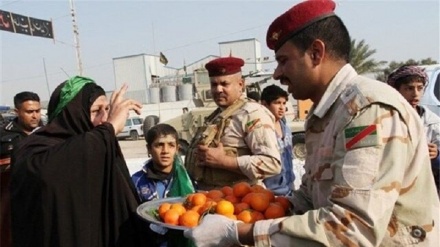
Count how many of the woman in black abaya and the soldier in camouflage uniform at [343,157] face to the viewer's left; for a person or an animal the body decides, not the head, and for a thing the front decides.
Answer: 1

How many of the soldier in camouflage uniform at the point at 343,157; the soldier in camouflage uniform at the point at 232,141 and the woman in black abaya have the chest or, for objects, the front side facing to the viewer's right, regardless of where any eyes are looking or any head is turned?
1

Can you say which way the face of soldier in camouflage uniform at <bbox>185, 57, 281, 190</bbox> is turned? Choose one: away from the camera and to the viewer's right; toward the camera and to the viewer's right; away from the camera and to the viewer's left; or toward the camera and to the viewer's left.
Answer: toward the camera and to the viewer's left

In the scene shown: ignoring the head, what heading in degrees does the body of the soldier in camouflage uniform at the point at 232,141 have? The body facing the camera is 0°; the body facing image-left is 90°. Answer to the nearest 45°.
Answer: approximately 45°

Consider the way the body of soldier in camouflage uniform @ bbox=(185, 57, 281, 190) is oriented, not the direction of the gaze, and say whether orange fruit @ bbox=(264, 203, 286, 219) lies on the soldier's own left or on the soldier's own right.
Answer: on the soldier's own left

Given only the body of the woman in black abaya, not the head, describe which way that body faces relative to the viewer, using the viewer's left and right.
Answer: facing to the right of the viewer

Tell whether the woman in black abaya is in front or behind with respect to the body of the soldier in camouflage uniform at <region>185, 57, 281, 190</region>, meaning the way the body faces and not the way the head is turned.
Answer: in front

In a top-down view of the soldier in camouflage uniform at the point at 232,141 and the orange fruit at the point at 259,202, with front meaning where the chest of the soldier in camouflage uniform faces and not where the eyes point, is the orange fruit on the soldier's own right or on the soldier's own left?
on the soldier's own left

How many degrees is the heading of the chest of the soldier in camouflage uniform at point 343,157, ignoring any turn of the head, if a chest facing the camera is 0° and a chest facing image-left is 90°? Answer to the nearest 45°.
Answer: approximately 90°

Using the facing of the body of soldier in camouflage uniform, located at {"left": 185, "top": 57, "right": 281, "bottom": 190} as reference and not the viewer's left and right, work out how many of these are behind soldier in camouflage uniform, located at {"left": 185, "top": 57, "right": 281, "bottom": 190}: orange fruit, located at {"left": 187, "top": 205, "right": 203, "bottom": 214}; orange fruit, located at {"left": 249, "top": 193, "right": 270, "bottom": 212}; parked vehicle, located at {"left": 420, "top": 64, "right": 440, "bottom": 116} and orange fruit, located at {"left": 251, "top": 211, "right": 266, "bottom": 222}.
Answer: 1

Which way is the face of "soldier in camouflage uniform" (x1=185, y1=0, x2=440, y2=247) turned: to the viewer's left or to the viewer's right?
to the viewer's left
